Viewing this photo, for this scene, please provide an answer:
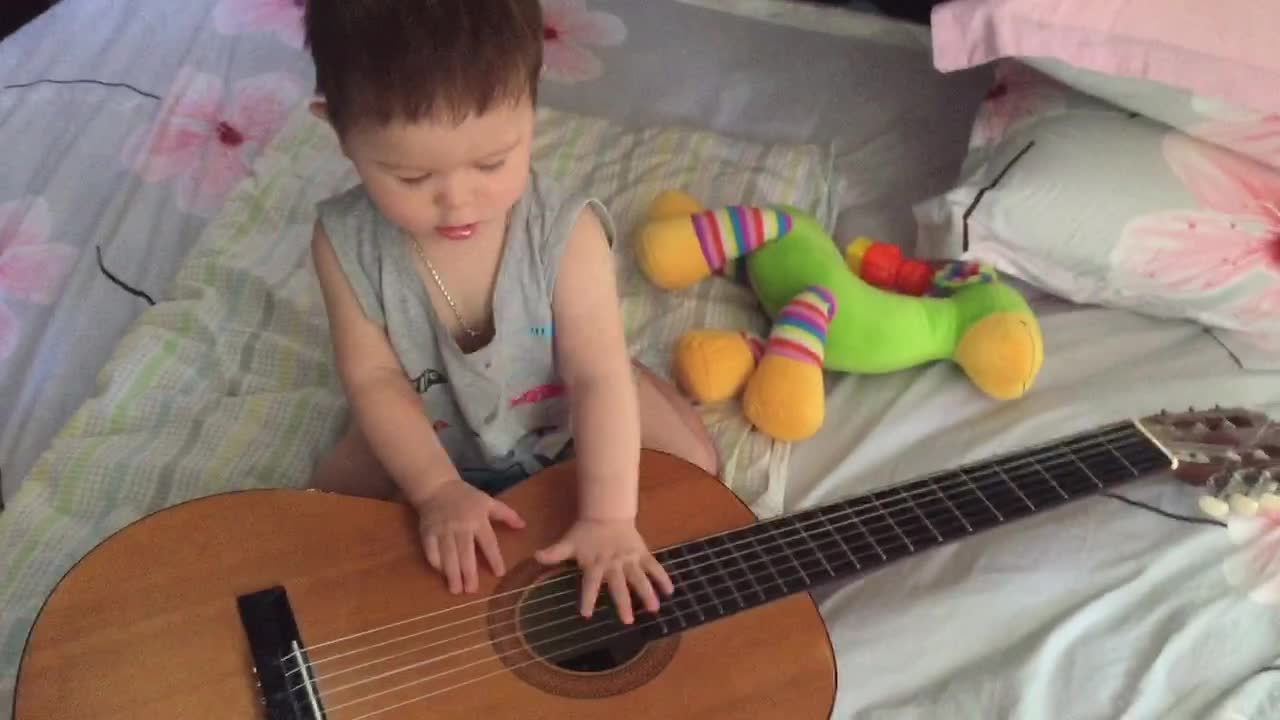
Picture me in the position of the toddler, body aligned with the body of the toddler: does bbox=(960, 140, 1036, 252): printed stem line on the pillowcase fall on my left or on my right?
on my left

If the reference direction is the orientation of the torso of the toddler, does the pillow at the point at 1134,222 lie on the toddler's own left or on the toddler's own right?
on the toddler's own left

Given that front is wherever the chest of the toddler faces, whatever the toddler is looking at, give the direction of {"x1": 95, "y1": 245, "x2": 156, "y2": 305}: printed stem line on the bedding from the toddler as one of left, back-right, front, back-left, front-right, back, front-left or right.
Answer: back-right

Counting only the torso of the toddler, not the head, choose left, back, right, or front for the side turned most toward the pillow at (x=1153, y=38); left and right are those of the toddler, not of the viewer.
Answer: left

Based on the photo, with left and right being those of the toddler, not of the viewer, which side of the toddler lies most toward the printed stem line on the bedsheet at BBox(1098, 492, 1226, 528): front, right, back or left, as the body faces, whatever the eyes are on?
left

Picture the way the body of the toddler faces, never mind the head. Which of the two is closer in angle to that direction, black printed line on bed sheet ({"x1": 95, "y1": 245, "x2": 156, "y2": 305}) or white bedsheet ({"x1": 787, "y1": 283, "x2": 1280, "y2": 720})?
the white bedsheet

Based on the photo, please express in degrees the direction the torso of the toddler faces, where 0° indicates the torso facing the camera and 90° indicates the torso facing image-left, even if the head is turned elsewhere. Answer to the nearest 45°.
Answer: approximately 0°
